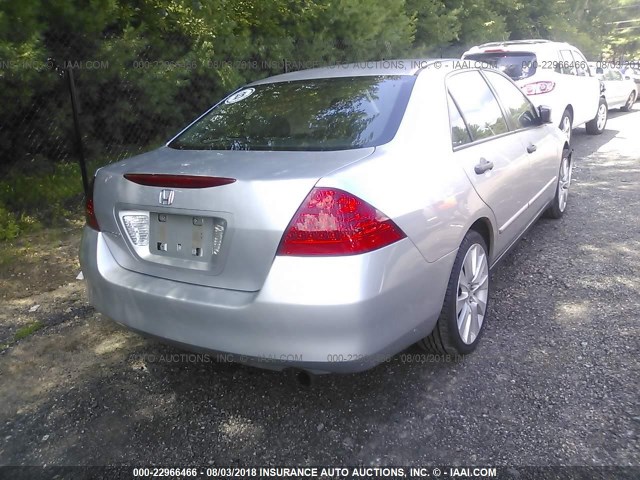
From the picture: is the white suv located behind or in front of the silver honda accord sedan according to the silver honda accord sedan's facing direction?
in front

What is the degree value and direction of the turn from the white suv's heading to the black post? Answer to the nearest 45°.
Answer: approximately 180°

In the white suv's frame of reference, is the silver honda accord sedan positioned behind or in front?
behind

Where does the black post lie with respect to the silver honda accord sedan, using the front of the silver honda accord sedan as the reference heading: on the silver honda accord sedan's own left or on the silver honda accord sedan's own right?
on the silver honda accord sedan's own left

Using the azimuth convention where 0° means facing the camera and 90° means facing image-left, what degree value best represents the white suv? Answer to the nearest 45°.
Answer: approximately 225°

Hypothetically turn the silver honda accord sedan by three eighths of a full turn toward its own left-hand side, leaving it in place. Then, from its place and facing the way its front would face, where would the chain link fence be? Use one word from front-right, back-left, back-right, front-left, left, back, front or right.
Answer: front-right
